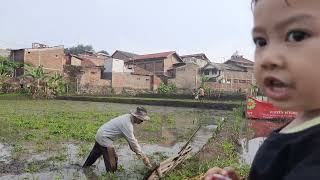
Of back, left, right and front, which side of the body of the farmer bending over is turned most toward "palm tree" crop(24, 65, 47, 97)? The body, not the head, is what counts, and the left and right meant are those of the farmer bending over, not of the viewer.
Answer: left

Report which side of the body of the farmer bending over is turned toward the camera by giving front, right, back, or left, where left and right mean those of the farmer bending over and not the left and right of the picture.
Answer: right

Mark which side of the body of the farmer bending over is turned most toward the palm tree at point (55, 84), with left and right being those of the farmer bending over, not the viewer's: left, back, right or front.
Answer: left
